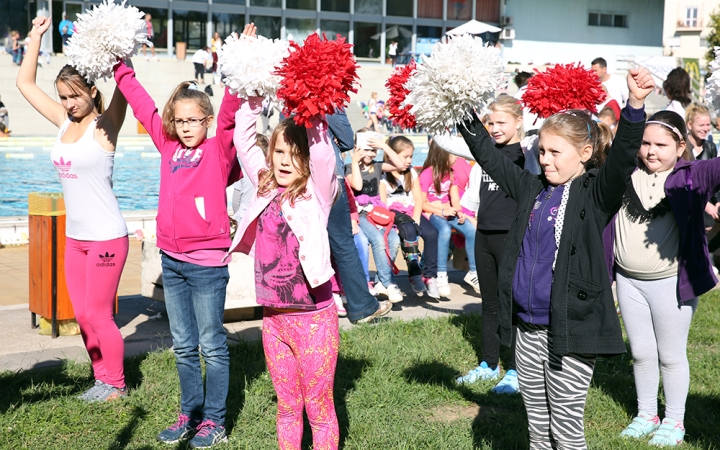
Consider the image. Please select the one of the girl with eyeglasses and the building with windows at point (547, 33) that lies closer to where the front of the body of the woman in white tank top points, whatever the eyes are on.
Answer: the girl with eyeglasses

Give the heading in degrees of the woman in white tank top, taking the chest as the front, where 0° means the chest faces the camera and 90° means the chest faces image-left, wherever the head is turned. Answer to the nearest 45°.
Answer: approximately 45°

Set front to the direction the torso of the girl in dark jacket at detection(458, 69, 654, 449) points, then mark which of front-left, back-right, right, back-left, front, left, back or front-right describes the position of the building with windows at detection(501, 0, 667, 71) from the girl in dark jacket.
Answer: back-right

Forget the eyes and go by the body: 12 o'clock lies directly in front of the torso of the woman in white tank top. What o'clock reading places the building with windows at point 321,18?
The building with windows is roughly at 5 o'clock from the woman in white tank top.

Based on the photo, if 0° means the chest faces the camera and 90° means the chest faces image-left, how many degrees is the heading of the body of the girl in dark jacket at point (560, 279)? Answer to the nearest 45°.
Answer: approximately 45°

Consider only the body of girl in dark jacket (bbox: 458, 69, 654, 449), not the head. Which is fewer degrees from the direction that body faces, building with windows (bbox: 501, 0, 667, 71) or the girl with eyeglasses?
the girl with eyeglasses

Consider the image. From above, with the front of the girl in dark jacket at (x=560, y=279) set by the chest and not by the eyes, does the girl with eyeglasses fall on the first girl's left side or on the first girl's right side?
on the first girl's right side

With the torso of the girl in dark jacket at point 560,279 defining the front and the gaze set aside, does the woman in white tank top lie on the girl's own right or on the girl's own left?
on the girl's own right

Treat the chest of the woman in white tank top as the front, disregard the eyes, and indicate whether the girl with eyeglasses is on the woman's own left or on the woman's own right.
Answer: on the woman's own left

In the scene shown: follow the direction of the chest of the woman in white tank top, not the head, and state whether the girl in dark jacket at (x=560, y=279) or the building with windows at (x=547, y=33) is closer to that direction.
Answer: the girl in dark jacket

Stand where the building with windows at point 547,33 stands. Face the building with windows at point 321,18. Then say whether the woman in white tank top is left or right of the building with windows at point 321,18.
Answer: left
